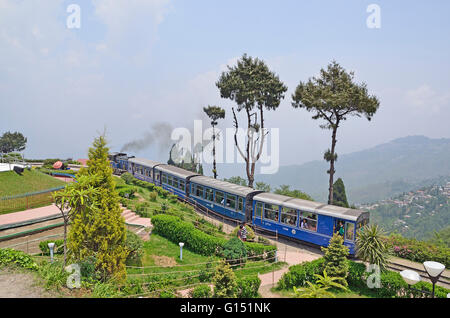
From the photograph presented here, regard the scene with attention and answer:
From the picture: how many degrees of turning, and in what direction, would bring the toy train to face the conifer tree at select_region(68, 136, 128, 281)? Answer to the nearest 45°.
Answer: approximately 90° to its left

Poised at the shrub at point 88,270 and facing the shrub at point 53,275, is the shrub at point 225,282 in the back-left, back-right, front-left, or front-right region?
back-left

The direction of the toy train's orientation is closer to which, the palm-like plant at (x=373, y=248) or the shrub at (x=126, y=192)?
the shrub

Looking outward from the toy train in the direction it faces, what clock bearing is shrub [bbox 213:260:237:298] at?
The shrub is roughly at 8 o'clock from the toy train.

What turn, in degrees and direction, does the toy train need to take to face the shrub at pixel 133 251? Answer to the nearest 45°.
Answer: approximately 90° to its left

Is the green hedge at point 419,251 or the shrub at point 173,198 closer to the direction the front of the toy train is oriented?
the shrub

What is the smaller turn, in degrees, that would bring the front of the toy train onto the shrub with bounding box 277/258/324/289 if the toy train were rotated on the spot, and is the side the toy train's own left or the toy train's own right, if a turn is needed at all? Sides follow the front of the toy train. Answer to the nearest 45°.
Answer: approximately 135° to the toy train's own left

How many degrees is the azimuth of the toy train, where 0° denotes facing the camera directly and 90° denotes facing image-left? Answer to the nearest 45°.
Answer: approximately 135°

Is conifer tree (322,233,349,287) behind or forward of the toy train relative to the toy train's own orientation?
behind

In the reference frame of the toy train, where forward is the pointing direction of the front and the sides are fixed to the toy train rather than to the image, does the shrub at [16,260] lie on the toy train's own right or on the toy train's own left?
on the toy train's own left
